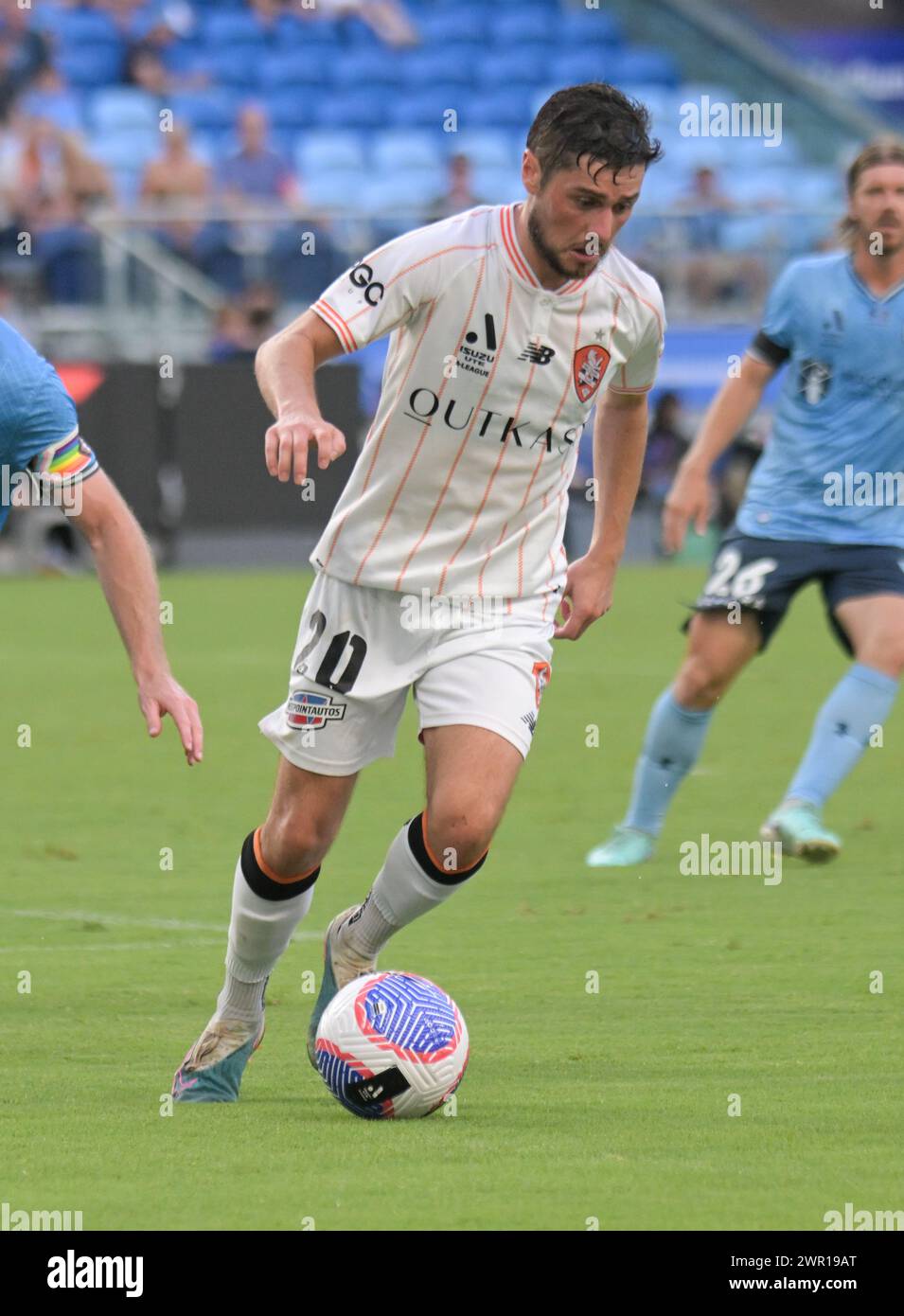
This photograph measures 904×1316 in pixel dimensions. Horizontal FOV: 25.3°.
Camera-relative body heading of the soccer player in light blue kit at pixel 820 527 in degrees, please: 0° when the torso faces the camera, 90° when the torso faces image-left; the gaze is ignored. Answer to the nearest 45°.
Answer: approximately 0°

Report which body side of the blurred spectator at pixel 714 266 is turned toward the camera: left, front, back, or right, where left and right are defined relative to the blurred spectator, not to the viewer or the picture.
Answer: front

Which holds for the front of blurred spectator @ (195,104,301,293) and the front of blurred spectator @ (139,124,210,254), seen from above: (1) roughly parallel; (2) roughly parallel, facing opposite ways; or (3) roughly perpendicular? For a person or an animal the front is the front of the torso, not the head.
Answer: roughly parallel

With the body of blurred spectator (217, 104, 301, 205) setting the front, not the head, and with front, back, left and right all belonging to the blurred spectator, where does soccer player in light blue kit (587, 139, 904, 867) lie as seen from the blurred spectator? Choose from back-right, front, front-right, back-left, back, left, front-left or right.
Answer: front

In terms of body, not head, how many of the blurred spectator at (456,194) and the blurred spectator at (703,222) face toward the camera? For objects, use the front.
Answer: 2

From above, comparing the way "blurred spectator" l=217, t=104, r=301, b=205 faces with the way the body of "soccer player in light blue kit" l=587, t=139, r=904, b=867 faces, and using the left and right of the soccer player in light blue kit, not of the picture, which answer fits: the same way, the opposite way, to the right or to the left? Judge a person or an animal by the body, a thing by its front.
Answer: the same way

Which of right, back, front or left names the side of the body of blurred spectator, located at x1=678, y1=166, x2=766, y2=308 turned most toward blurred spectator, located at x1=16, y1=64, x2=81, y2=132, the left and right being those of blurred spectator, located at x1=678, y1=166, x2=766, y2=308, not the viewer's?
right

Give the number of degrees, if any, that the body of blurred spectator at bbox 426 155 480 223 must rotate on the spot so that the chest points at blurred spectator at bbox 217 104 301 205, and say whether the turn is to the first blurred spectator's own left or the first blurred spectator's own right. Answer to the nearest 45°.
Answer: approximately 135° to the first blurred spectator's own right

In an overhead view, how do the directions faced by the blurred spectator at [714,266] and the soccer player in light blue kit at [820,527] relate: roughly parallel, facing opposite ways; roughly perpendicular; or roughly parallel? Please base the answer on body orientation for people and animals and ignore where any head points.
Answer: roughly parallel

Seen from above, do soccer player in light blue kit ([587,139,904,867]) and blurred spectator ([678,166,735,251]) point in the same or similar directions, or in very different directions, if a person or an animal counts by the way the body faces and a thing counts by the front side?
same or similar directions

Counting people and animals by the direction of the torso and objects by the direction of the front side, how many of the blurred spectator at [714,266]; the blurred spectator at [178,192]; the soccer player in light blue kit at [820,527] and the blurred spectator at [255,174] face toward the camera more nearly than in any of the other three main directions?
4

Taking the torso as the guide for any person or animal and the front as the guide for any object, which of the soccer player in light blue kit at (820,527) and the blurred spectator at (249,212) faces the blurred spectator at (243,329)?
the blurred spectator at (249,212)

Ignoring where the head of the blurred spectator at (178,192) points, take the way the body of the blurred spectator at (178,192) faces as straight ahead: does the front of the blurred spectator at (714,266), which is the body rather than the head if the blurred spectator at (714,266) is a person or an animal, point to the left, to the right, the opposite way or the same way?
the same way

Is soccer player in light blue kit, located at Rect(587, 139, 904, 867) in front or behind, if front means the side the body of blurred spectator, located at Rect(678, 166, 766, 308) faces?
in front

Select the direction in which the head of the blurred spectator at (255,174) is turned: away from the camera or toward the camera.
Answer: toward the camera

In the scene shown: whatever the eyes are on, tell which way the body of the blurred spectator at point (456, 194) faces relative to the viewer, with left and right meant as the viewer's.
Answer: facing the viewer

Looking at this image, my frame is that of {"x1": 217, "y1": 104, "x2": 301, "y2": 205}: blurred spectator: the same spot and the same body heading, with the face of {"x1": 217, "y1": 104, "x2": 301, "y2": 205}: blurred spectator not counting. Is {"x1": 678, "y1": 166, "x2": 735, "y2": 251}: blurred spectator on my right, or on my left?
on my left
